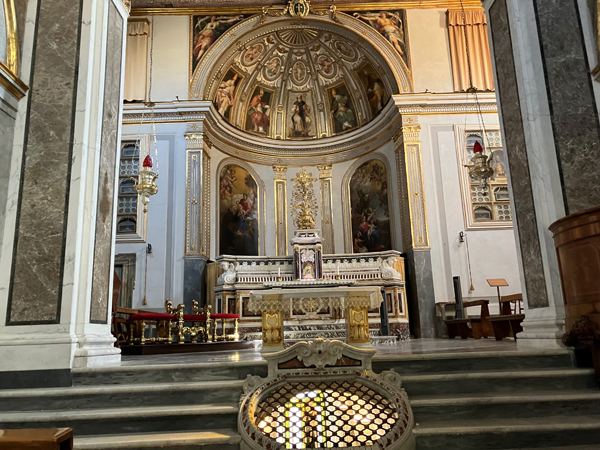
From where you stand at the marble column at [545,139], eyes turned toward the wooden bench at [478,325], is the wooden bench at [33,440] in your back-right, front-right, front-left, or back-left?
back-left

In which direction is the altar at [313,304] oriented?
toward the camera

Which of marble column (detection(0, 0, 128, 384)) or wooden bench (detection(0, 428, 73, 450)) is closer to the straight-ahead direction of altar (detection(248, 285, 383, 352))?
the wooden bench

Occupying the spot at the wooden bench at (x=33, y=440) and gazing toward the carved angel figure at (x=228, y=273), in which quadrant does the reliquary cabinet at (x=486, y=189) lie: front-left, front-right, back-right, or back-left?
front-right

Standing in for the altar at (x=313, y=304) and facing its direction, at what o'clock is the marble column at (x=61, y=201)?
The marble column is roughly at 2 o'clock from the altar.

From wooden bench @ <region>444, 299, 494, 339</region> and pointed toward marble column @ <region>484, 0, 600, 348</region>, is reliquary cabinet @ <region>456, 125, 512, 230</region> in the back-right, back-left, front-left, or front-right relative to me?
back-left

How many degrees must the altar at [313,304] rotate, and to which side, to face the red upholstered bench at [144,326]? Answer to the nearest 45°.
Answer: approximately 135° to its right

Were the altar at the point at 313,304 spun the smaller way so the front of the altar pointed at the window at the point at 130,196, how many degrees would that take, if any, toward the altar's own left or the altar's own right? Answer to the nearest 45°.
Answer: approximately 135° to the altar's own right

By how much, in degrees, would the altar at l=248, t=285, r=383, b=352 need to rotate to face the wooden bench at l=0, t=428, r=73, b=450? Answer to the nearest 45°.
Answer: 0° — it already faces it

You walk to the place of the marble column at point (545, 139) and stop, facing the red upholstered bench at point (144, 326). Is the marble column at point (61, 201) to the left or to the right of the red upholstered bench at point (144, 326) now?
left

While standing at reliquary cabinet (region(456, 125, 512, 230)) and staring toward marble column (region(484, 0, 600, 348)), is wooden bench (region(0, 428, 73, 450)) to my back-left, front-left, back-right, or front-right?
front-right

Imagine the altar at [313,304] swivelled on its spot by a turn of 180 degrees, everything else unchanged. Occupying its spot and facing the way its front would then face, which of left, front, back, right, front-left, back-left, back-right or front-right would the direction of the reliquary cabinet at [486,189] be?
front-right

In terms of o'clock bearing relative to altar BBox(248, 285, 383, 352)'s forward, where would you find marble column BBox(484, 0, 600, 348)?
The marble column is roughly at 10 o'clock from the altar.
